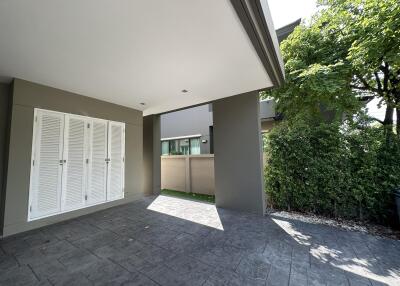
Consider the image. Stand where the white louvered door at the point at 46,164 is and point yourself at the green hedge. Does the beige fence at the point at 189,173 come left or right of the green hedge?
left

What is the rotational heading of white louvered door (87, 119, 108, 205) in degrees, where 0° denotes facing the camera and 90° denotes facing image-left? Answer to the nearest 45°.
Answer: approximately 315°

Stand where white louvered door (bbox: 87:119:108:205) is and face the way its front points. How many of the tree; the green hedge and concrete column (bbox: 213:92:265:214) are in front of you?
3

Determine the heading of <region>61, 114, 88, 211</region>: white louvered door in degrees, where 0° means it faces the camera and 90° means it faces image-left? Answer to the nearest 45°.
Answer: approximately 315°

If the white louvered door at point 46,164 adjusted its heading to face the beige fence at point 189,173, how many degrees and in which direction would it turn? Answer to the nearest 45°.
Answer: approximately 45° to its left

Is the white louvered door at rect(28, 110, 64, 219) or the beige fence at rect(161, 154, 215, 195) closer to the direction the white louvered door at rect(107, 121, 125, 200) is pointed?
the beige fence

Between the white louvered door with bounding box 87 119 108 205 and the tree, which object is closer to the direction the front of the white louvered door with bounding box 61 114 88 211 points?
the tree

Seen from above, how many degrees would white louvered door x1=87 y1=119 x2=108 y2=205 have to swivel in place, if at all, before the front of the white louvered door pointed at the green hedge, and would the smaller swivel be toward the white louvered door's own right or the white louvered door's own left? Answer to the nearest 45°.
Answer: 0° — it already faces it

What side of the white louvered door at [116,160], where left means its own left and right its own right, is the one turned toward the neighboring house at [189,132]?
left
